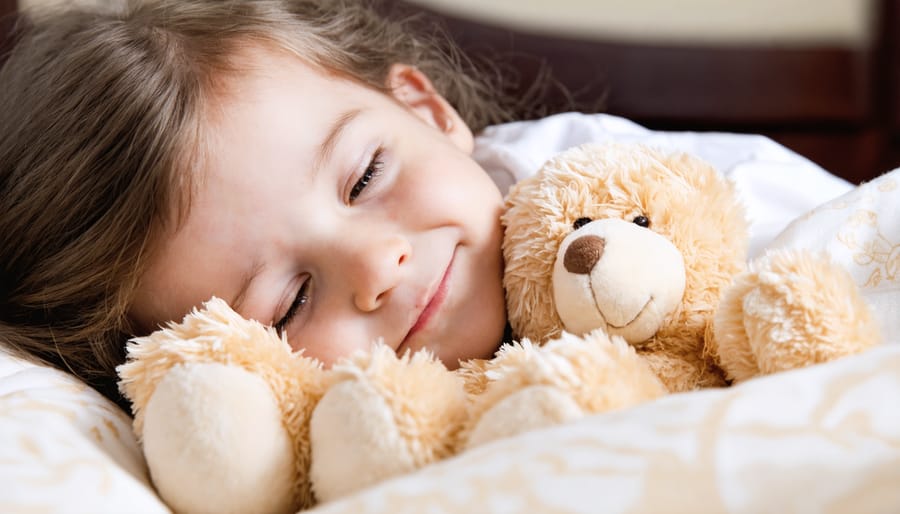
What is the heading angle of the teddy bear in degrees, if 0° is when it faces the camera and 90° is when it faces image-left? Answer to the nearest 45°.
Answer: approximately 45°
